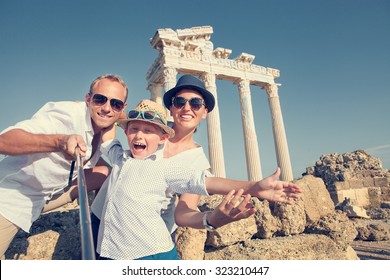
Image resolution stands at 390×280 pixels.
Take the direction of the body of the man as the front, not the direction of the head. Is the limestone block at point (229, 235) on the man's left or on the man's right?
on the man's left

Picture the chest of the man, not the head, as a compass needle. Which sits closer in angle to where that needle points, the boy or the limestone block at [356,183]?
the boy

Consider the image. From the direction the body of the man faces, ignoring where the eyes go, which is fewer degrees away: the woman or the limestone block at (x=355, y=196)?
the woman

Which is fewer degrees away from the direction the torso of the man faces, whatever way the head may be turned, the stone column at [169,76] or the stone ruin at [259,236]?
the stone ruin

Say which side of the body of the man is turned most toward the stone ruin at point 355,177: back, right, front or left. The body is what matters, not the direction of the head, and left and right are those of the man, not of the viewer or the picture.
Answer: left

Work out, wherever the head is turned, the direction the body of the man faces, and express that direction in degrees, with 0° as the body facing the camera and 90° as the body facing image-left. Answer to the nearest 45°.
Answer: approximately 315°

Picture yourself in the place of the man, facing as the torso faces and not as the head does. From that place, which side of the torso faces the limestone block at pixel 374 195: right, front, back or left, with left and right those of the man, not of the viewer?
left

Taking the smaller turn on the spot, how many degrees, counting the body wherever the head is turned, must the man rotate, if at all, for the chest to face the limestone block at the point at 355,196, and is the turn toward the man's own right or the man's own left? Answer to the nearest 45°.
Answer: approximately 90° to the man's own left
